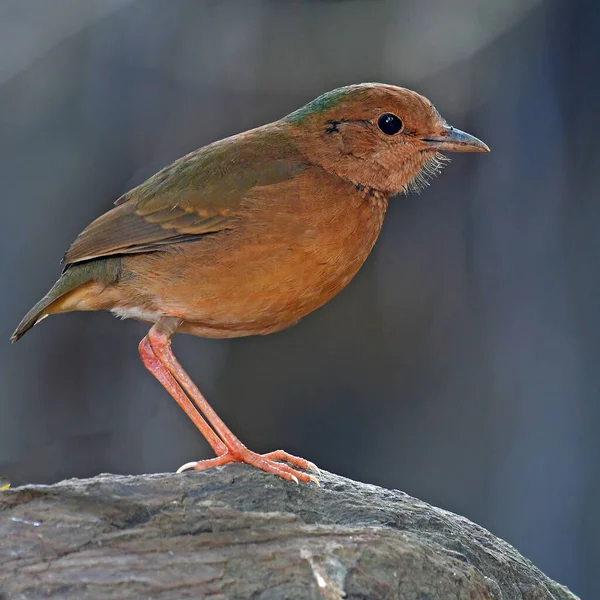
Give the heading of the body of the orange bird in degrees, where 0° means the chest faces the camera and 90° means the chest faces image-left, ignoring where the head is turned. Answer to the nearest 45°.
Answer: approximately 270°
